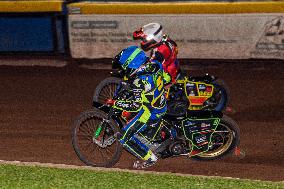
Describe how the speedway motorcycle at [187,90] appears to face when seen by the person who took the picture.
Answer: facing to the left of the viewer

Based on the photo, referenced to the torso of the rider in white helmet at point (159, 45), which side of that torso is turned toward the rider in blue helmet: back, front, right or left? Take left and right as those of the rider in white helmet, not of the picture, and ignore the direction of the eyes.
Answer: left

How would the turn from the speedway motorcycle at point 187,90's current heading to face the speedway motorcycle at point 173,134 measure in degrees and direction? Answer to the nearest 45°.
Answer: approximately 90° to its left

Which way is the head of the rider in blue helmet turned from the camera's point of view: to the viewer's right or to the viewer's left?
to the viewer's left

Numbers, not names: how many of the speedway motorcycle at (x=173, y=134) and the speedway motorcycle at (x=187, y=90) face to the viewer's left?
2

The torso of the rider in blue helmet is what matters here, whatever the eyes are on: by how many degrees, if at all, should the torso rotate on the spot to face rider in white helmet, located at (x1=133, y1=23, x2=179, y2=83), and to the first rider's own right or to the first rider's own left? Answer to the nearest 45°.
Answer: approximately 90° to the first rider's own right

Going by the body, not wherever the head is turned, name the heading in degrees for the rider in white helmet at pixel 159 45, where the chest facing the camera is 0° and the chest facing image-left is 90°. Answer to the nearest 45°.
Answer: approximately 90°

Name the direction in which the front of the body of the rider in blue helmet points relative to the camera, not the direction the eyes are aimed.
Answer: to the viewer's left

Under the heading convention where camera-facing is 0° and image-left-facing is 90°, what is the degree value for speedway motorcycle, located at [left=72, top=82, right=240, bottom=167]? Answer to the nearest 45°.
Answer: approximately 90°
